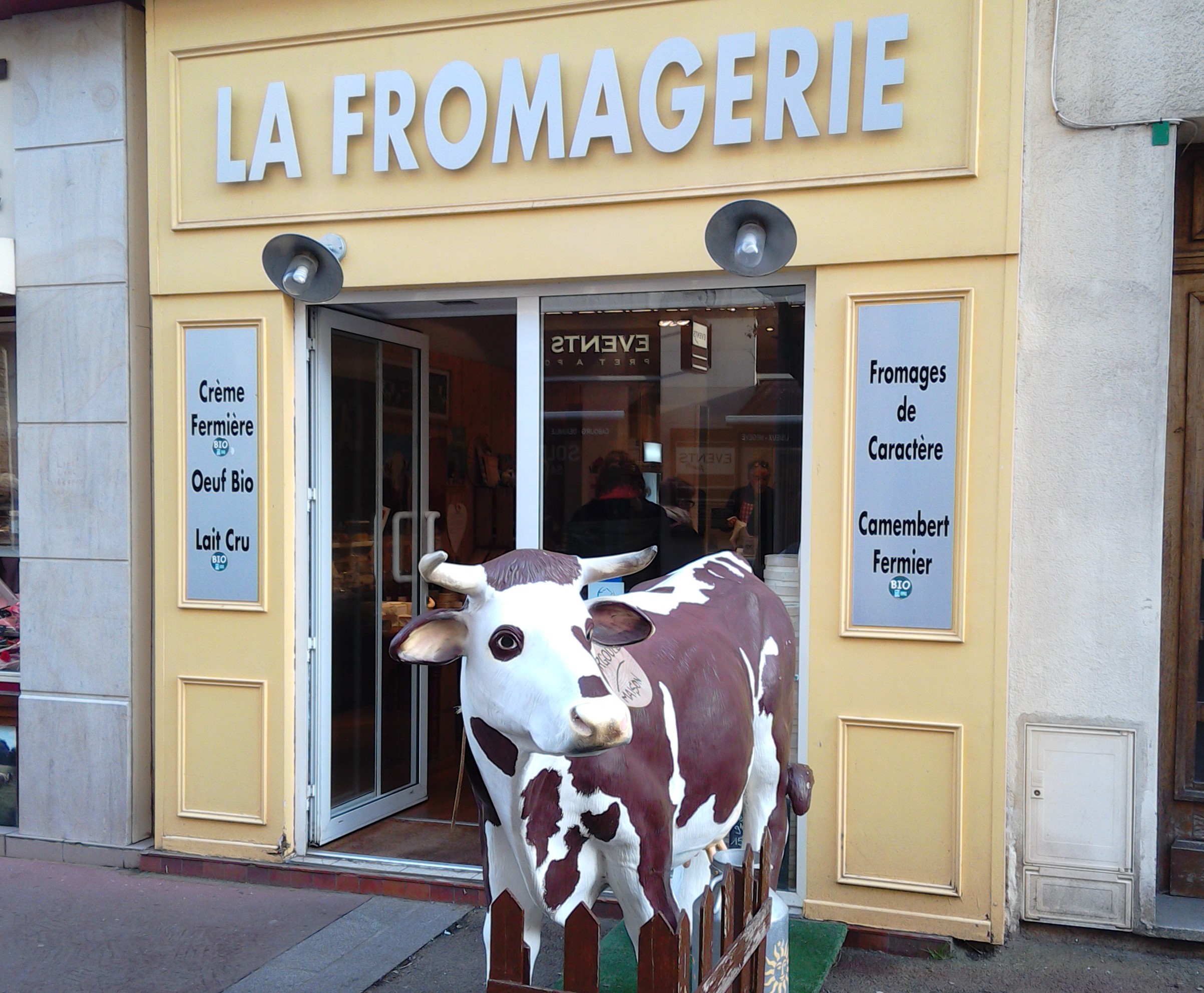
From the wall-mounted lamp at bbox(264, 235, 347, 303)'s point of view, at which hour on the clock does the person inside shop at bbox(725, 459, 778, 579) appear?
The person inside shop is roughly at 8 o'clock from the wall-mounted lamp.

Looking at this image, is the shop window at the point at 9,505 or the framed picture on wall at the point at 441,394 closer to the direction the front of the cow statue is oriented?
the shop window

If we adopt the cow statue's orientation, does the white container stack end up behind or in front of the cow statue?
behind

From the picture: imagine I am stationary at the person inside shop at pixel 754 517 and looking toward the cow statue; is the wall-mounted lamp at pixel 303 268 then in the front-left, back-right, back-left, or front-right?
front-right

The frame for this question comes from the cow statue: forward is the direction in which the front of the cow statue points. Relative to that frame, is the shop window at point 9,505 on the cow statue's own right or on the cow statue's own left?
on the cow statue's own right

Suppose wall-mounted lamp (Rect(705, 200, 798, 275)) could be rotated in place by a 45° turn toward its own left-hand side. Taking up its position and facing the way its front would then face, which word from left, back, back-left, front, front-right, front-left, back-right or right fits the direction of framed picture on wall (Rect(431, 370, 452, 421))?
back

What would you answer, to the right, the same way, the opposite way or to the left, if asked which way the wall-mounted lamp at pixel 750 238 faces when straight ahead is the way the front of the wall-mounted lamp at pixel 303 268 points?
the same way

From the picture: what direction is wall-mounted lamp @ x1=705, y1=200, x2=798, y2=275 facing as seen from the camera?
toward the camera

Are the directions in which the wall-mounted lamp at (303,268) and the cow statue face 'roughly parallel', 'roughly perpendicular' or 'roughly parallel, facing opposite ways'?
roughly parallel

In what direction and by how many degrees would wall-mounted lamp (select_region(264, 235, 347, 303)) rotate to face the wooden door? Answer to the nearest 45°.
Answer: approximately 135° to its left

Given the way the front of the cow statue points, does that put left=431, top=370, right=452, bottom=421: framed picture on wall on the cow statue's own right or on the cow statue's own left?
on the cow statue's own right

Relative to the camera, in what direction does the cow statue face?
facing the viewer and to the left of the viewer

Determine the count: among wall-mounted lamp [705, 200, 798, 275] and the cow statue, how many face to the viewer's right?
0

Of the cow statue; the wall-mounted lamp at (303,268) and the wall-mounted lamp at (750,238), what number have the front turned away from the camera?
0

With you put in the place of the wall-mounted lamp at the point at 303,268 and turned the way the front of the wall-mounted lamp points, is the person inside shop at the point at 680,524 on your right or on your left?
on your left

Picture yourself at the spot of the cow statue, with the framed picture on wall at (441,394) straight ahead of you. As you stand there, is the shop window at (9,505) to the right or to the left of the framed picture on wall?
left
